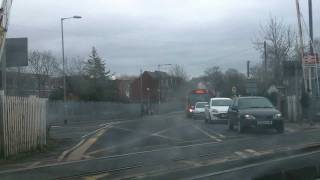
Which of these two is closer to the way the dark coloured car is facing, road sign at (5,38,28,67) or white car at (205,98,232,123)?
the road sign

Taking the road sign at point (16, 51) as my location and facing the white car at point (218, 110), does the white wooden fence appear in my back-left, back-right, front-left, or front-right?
back-right

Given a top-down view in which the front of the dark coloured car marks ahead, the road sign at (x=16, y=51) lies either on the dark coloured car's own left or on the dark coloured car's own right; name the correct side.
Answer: on the dark coloured car's own right

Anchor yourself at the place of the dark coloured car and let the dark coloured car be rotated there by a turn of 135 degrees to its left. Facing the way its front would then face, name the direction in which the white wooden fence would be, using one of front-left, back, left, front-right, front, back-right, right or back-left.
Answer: back

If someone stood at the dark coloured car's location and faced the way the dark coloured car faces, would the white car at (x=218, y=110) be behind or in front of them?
behind

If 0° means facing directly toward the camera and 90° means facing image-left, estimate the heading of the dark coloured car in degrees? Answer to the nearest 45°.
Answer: approximately 0°
